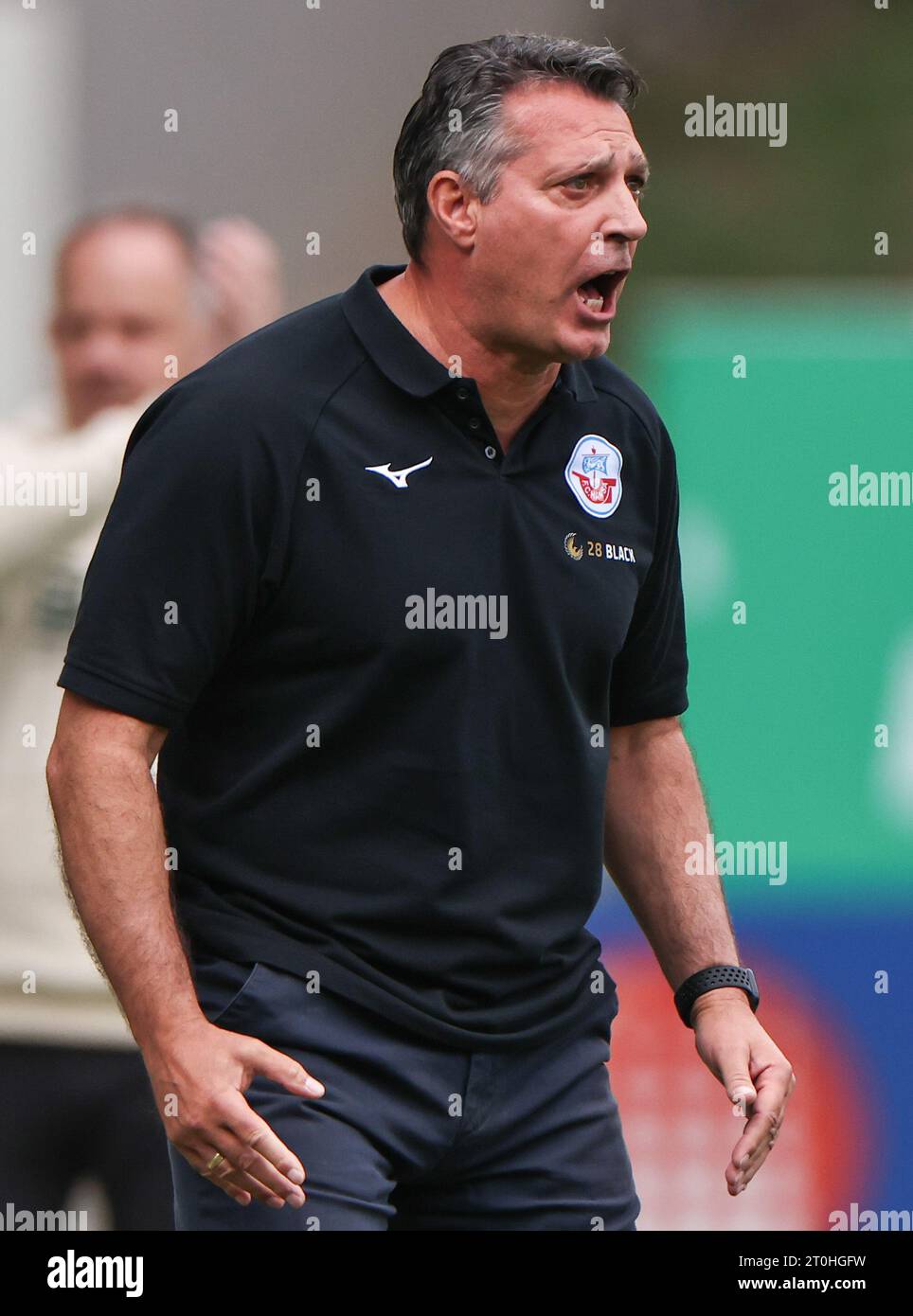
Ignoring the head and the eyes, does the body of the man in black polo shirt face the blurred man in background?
no
